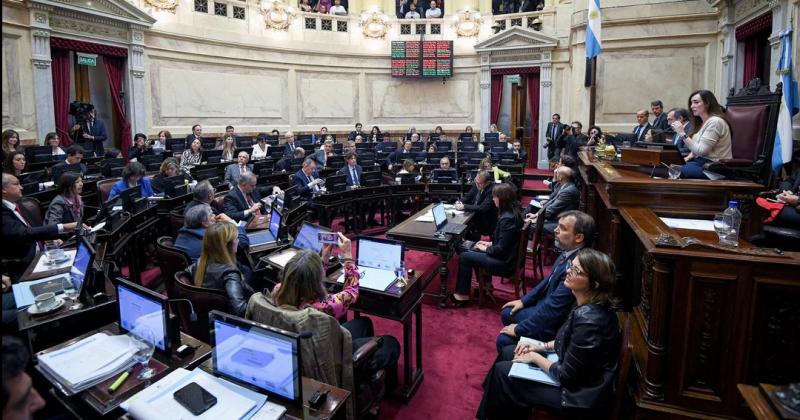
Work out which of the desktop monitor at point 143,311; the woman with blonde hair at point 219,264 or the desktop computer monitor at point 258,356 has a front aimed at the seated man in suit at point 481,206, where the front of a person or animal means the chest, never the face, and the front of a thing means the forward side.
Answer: the woman with blonde hair

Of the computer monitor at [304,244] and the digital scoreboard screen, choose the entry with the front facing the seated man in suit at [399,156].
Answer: the digital scoreboard screen

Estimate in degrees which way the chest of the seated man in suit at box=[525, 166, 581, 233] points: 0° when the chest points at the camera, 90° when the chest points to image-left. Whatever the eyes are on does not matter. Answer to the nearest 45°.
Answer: approximately 90°

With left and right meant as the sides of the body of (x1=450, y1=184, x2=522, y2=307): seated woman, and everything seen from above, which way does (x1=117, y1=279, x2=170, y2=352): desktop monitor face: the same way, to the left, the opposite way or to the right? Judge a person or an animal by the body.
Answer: to the left

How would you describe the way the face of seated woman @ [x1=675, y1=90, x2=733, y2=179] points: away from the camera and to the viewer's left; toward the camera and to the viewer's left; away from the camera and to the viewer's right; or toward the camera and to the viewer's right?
toward the camera and to the viewer's left

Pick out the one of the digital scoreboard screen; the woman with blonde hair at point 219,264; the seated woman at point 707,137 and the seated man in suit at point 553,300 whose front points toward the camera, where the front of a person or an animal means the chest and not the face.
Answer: the digital scoreboard screen

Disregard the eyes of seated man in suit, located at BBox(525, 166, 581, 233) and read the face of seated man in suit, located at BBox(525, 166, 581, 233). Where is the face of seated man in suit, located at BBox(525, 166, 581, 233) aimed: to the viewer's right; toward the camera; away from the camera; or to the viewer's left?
to the viewer's left

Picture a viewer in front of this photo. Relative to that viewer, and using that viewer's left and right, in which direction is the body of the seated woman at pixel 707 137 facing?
facing to the left of the viewer

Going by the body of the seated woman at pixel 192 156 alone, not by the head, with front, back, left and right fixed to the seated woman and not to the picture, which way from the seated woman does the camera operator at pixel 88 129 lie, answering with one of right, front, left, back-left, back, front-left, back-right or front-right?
back

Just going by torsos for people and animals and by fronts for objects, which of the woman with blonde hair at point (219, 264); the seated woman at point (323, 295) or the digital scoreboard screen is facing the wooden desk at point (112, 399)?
the digital scoreboard screen

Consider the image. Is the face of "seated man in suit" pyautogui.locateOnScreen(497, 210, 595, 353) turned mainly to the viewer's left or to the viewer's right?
to the viewer's left
